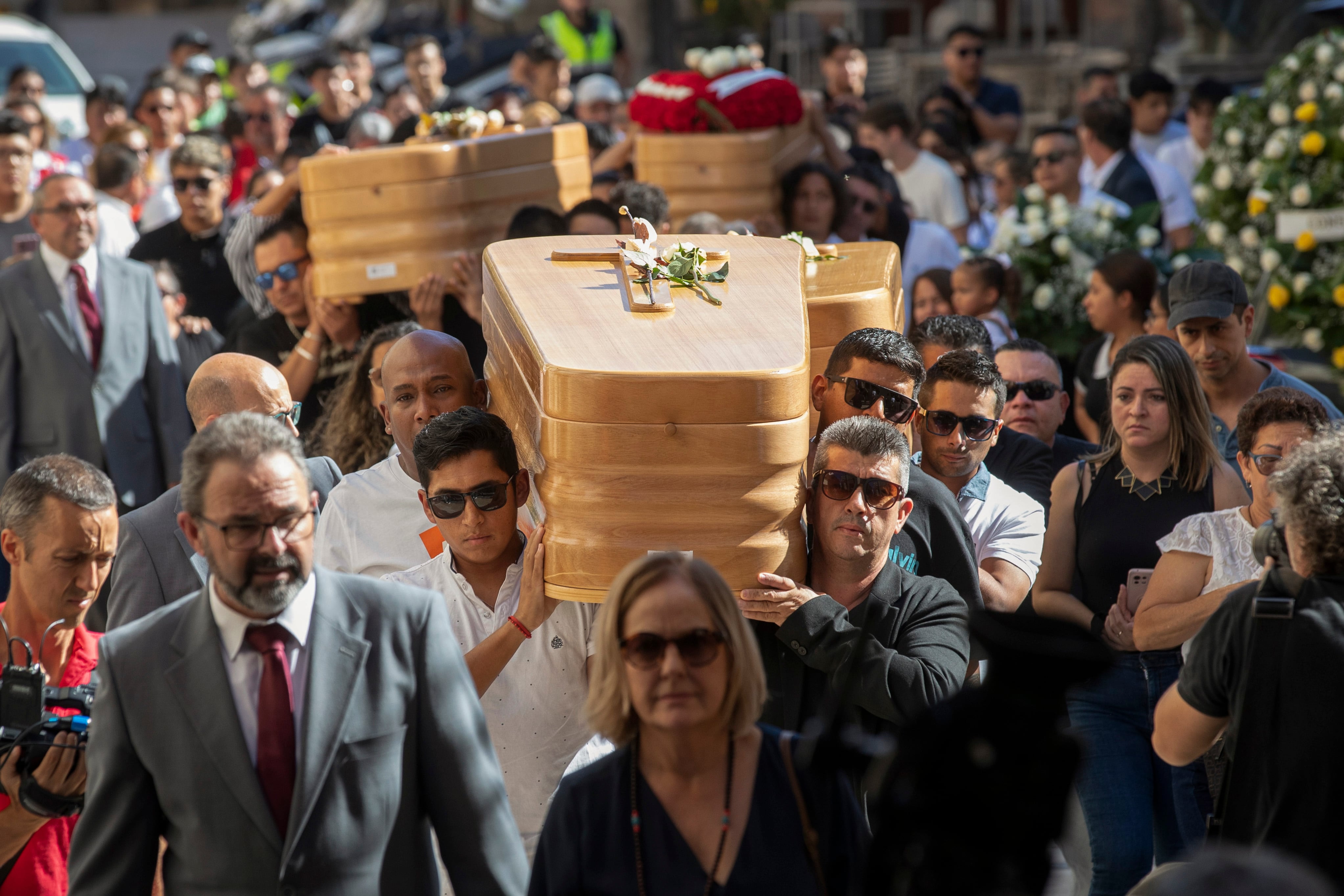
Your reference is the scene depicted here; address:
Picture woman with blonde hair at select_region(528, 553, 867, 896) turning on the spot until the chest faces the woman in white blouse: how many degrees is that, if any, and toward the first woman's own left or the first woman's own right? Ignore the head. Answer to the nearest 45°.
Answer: approximately 135° to the first woman's own left

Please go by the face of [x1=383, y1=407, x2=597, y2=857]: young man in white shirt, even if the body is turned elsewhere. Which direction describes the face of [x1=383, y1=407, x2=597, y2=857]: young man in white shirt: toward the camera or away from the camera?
toward the camera

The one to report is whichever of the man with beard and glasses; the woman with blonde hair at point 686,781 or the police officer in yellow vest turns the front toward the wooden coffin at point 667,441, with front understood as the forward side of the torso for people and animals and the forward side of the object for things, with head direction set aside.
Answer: the police officer in yellow vest

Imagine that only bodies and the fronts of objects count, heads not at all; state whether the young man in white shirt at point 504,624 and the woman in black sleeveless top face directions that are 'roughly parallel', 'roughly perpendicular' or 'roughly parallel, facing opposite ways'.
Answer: roughly parallel

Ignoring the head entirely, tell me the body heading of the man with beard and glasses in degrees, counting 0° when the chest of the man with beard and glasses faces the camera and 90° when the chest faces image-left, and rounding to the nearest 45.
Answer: approximately 0°

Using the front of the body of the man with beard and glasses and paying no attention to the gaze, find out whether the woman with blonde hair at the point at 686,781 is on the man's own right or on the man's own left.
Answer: on the man's own left

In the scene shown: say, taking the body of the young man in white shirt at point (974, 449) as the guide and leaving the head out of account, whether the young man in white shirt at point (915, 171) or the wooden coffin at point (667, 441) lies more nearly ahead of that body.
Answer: the wooden coffin

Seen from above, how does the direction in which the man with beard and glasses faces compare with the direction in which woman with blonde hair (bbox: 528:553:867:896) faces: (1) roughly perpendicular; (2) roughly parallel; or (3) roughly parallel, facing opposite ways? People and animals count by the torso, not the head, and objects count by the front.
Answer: roughly parallel

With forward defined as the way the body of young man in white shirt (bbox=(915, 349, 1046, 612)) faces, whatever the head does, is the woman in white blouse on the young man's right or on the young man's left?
on the young man's left

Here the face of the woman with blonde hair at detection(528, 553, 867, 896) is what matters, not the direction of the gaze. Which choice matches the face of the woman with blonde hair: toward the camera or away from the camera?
toward the camera

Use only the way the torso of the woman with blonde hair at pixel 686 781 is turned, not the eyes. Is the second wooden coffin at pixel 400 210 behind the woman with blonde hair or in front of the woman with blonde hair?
behind

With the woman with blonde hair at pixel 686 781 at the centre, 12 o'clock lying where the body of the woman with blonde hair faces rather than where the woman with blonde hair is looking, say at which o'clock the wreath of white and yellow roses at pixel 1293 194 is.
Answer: The wreath of white and yellow roses is roughly at 7 o'clock from the woman with blonde hair.

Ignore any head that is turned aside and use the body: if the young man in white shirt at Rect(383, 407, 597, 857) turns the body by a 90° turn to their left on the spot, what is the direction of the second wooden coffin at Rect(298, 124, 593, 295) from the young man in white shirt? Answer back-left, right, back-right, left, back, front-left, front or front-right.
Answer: left

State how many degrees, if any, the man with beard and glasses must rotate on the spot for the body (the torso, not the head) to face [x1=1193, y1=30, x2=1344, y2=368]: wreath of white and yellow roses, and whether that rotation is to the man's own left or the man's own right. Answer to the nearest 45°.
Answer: approximately 135° to the man's own left

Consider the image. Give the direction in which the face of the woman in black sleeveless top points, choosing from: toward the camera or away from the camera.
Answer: toward the camera

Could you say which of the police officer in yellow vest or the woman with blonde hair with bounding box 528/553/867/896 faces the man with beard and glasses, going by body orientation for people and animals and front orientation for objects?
the police officer in yellow vest

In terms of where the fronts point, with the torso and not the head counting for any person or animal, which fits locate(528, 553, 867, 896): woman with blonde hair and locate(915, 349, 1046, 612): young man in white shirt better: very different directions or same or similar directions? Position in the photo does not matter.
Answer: same or similar directions

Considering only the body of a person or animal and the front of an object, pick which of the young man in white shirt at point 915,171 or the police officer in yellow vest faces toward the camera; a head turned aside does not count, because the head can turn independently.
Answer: the police officer in yellow vest
